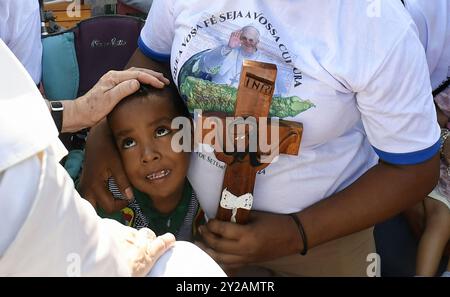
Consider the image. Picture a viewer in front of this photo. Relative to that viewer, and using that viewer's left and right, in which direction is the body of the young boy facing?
facing the viewer

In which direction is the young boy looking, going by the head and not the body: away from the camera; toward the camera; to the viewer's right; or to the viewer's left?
toward the camera
